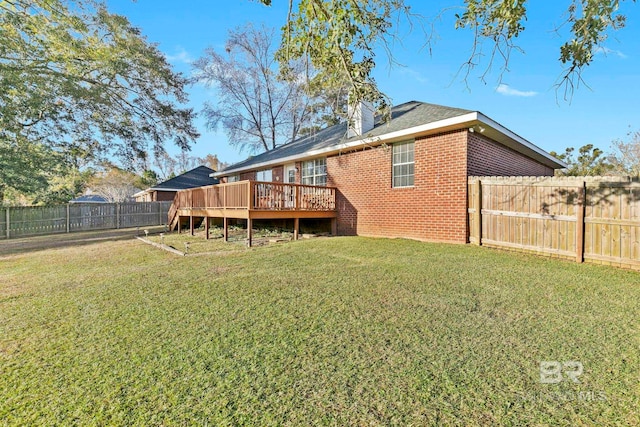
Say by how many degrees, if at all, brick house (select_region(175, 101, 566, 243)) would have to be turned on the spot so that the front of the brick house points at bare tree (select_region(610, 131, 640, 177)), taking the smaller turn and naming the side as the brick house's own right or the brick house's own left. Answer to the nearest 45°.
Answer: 0° — it already faces it

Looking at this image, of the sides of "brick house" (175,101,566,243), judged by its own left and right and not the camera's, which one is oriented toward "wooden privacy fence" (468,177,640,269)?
right

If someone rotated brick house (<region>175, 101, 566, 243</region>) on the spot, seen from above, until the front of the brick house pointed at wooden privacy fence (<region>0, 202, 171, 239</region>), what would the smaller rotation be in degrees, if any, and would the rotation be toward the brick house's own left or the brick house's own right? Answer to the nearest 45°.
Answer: approximately 135° to the brick house's own left

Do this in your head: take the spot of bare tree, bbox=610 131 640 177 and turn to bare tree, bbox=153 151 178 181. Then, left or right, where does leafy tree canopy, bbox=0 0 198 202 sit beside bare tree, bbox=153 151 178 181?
left

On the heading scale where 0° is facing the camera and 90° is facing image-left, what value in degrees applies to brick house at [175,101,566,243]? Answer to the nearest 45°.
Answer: approximately 225°

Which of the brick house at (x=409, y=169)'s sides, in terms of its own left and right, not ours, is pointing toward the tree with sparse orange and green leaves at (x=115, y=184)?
left

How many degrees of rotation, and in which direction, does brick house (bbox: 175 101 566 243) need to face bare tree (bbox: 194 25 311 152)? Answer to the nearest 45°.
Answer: approximately 90° to its left
